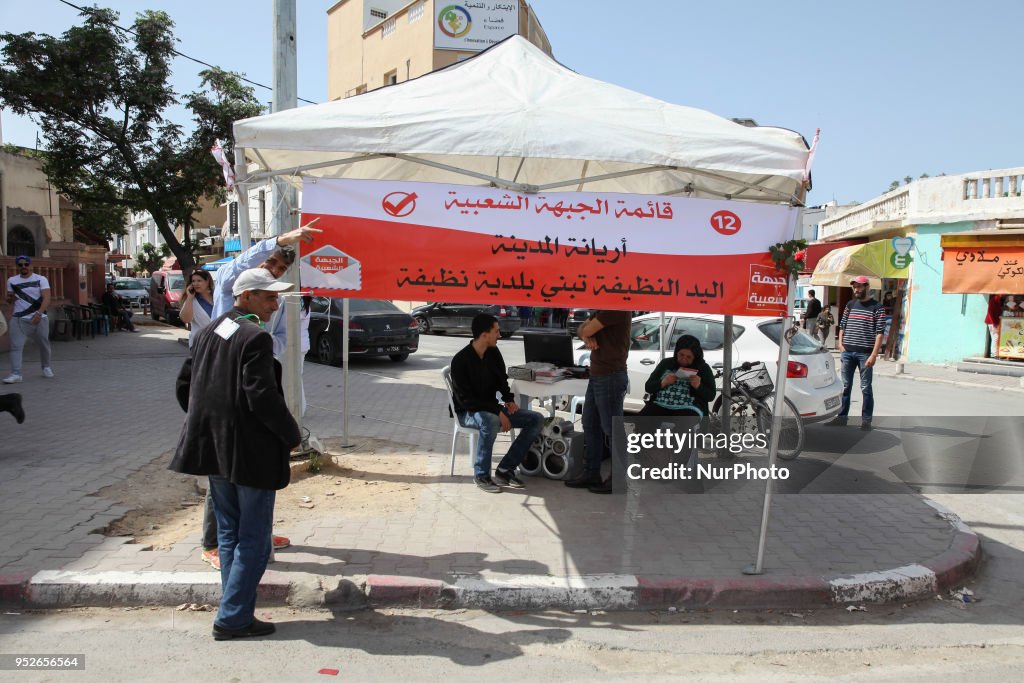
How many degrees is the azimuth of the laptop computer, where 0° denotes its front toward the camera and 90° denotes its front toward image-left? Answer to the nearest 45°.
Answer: approximately 180°

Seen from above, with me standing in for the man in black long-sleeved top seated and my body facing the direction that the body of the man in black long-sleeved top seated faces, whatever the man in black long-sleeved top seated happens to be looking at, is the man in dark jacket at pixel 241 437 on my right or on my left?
on my right

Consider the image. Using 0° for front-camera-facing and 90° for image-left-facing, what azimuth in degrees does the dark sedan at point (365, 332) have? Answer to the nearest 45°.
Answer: approximately 135°

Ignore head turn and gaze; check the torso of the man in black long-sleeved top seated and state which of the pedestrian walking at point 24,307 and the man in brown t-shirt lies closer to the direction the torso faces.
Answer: the man in brown t-shirt

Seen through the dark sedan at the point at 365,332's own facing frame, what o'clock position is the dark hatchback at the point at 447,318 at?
the dark hatchback at the point at 447,318 is roughly at 2 o'clock from the dark sedan at the point at 365,332.

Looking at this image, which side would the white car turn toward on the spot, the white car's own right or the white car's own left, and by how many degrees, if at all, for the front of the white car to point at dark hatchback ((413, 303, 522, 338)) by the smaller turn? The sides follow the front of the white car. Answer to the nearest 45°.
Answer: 0° — it already faces it

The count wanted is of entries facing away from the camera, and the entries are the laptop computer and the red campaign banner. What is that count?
1
